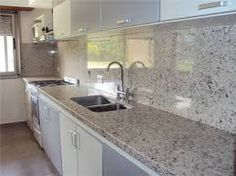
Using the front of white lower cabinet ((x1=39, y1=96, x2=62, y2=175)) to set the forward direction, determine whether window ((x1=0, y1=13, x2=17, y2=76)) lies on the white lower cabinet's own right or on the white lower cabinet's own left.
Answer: on the white lower cabinet's own right

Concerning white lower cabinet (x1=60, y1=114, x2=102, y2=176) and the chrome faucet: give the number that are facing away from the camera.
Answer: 0

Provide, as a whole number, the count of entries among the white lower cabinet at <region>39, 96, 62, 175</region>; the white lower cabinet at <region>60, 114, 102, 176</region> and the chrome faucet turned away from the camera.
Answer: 0

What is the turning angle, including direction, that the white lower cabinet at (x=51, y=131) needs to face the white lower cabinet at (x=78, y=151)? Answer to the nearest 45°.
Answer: approximately 90° to its left

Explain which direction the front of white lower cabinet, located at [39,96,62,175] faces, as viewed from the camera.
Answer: facing to the left of the viewer

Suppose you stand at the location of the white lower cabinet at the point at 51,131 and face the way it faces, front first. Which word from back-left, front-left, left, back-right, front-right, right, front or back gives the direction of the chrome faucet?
back-left

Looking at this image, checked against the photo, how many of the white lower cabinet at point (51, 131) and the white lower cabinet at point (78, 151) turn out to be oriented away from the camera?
0

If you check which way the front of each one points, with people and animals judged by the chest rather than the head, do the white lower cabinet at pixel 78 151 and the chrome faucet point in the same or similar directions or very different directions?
same or similar directions

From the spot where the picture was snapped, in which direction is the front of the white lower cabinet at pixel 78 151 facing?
facing the viewer and to the left of the viewer
